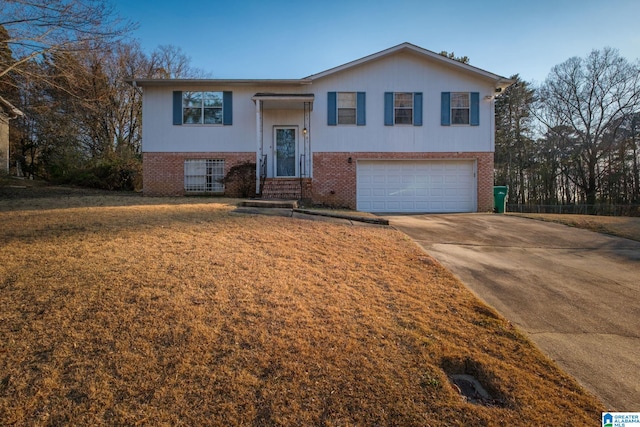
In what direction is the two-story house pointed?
toward the camera

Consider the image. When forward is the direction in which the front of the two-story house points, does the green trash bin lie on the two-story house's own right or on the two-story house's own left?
on the two-story house's own left
